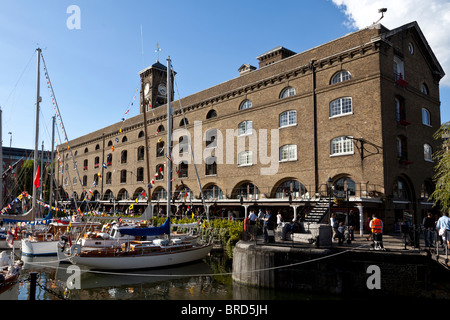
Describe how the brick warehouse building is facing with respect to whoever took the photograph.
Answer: facing the viewer and to the left of the viewer

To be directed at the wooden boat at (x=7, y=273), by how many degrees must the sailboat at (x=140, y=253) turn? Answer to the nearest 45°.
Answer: approximately 135° to its right

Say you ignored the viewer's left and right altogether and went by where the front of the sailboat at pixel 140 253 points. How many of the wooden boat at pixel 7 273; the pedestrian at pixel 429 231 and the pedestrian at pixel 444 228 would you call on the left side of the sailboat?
0

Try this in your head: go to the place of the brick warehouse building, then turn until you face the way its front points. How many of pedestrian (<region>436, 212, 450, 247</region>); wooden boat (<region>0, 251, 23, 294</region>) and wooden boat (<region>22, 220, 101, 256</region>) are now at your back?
0

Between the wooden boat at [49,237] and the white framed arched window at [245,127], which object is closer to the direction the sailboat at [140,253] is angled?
the white framed arched window

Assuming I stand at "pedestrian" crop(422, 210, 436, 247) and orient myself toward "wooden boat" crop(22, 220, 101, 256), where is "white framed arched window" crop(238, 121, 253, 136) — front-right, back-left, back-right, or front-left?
front-right

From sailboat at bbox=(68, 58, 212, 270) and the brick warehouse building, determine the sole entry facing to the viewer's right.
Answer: the sailboat

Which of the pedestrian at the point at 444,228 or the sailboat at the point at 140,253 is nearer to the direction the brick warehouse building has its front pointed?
the sailboat

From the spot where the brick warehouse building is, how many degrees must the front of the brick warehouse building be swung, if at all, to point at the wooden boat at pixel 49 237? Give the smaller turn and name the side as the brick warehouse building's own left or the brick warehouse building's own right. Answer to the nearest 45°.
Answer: approximately 45° to the brick warehouse building's own right
